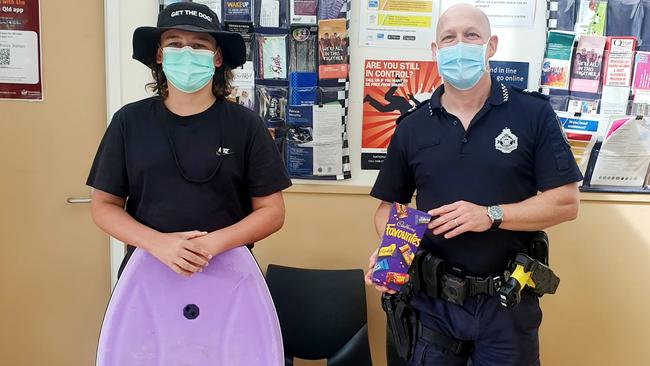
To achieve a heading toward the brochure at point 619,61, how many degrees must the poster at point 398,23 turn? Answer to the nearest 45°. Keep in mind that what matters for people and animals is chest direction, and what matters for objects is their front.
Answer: approximately 90° to its left

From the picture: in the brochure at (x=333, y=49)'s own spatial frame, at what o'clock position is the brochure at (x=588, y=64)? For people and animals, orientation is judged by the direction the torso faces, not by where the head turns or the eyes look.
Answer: the brochure at (x=588, y=64) is roughly at 9 o'clock from the brochure at (x=333, y=49).

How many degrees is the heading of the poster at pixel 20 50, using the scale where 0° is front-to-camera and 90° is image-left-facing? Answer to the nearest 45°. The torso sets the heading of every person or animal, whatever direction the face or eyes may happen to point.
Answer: approximately 0°

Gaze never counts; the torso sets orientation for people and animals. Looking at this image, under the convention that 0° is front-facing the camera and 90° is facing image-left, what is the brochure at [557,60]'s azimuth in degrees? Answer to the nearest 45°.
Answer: approximately 0°
